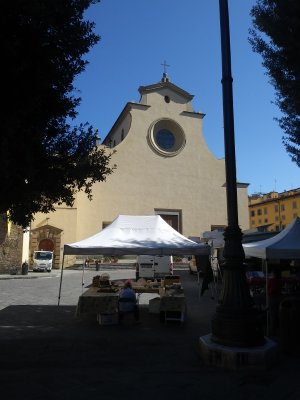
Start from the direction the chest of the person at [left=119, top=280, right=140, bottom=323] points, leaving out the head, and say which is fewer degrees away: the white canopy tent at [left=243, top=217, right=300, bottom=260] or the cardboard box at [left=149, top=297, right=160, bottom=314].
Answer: the cardboard box

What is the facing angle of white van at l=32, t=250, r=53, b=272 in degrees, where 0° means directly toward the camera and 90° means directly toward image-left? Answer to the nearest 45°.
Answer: approximately 0°

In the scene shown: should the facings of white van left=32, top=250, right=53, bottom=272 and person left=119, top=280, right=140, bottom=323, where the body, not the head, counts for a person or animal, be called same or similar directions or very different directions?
very different directions

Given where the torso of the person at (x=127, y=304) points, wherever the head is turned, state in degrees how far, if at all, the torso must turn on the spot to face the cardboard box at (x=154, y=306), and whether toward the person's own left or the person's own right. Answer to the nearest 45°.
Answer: approximately 45° to the person's own right

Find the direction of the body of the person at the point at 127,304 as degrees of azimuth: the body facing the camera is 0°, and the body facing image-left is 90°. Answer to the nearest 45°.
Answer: approximately 180°

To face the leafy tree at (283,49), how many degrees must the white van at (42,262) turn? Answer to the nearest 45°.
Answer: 0° — it already faces it

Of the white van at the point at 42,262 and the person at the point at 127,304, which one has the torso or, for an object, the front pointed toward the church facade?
the person

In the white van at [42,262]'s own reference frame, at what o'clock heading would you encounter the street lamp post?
The street lamp post is roughly at 12 o'clock from the white van.

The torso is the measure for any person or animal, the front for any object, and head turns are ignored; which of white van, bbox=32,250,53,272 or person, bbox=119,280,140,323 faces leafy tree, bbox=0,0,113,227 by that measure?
the white van

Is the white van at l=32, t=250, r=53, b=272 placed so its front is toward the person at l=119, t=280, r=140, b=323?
yes

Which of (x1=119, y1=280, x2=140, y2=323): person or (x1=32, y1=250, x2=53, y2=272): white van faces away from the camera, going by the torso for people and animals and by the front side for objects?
the person
